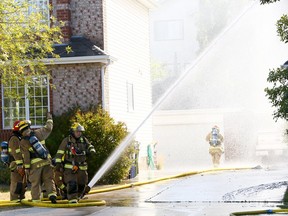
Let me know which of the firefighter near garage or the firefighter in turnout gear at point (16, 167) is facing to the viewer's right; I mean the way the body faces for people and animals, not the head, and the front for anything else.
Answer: the firefighter in turnout gear

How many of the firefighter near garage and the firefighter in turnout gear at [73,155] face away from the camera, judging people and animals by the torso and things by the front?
1

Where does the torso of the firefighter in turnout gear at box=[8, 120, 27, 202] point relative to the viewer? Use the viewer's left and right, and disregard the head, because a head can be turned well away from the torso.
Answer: facing to the right of the viewer
